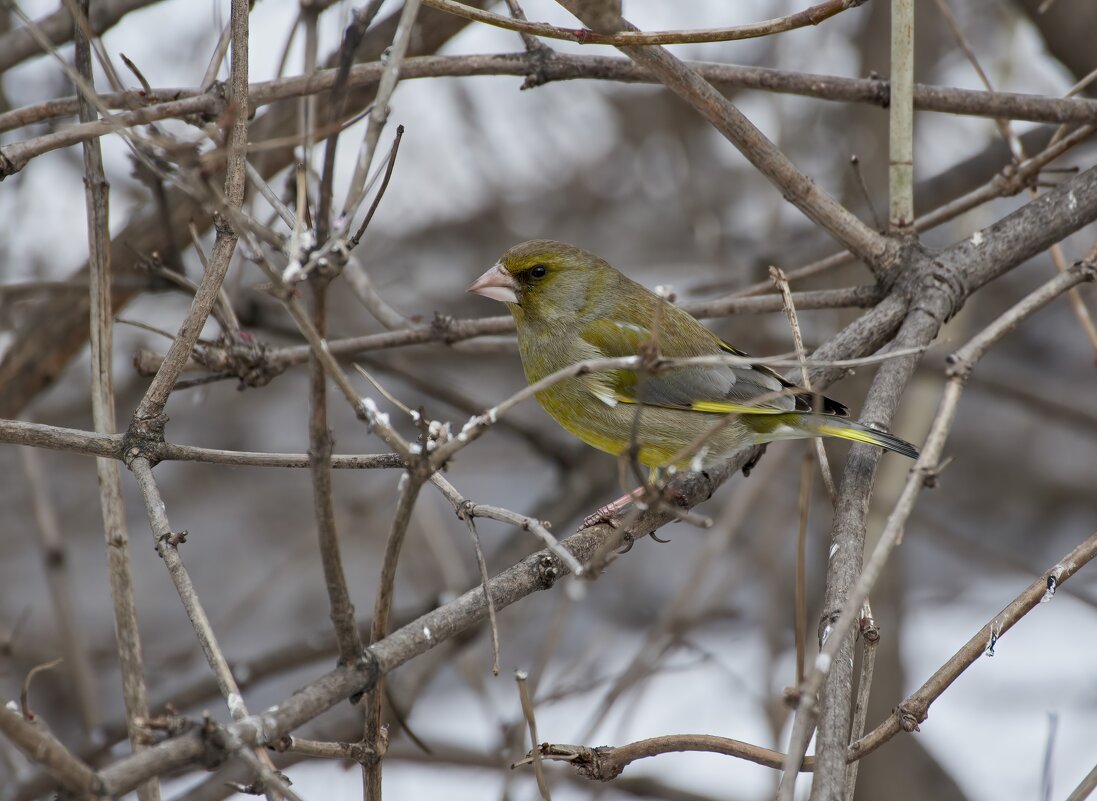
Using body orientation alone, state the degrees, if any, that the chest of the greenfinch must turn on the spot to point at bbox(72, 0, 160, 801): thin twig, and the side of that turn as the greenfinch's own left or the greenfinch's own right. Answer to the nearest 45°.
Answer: approximately 45° to the greenfinch's own left

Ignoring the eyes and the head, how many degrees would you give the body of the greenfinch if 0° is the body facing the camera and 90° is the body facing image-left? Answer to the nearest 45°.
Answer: approximately 90°
